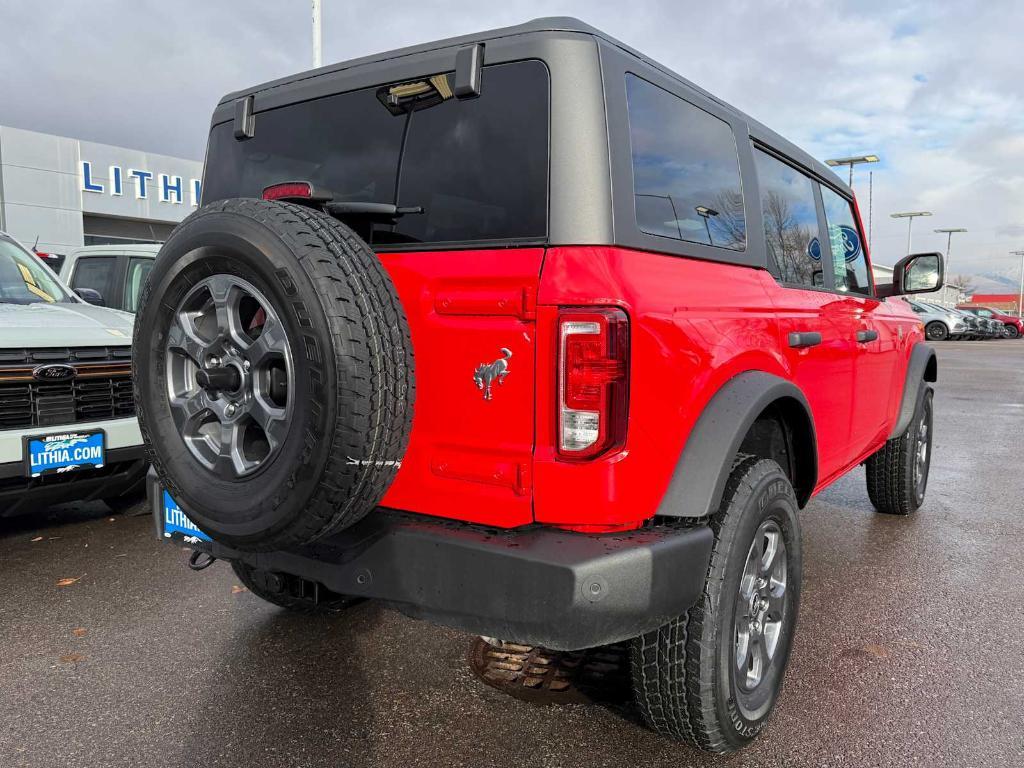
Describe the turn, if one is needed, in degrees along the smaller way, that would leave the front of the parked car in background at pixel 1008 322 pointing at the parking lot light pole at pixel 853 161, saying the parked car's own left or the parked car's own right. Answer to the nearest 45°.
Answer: approximately 45° to the parked car's own right

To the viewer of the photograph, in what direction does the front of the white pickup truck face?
facing the viewer and to the right of the viewer

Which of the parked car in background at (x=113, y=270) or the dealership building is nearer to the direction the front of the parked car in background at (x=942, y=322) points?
the parked car in background

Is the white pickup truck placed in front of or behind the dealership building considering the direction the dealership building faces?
in front

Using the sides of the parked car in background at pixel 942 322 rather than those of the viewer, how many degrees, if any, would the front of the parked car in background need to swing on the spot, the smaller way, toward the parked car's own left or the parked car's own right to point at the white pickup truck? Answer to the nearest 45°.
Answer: approximately 45° to the parked car's own right

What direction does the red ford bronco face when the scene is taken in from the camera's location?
facing away from the viewer and to the right of the viewer

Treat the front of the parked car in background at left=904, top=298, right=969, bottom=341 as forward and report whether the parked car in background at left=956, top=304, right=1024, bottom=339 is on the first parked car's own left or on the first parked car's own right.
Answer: on the first parked car's own left

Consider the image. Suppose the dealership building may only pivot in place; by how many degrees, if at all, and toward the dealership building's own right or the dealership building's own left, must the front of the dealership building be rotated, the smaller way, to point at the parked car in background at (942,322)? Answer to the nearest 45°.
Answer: approximately 45° to the dealership building's own left

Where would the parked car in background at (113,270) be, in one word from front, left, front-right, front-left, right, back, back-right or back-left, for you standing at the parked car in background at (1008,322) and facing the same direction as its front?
front-right
